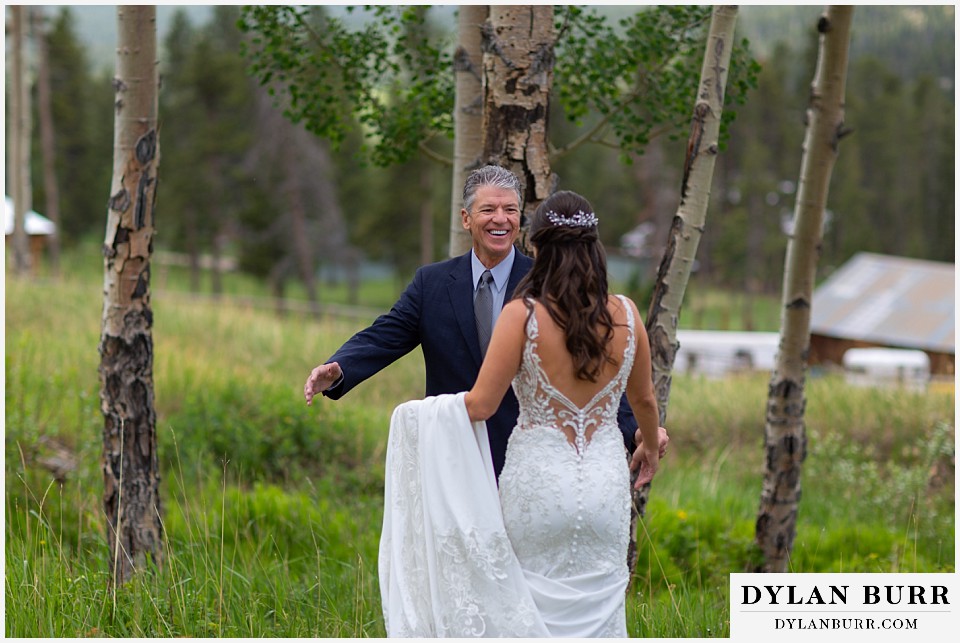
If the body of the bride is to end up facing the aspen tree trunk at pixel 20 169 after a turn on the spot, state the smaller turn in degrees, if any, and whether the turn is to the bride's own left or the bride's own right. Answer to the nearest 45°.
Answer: approximately 45° to the bride's own left

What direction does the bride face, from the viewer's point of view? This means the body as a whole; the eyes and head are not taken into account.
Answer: away from the camera

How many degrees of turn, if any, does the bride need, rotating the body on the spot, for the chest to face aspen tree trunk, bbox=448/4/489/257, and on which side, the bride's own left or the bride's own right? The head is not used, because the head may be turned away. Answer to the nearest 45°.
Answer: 0° — they already face it

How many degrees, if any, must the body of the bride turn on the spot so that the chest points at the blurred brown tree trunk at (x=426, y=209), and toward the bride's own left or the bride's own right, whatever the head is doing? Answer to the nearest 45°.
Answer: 0° — they already face it

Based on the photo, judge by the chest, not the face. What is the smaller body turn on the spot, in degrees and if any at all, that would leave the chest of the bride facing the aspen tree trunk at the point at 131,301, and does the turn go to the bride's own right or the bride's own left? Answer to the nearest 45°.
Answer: approximately 45° to the bride's own left

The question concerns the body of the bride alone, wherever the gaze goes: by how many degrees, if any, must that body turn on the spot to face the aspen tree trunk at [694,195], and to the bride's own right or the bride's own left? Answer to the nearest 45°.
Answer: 0° — they already face it
